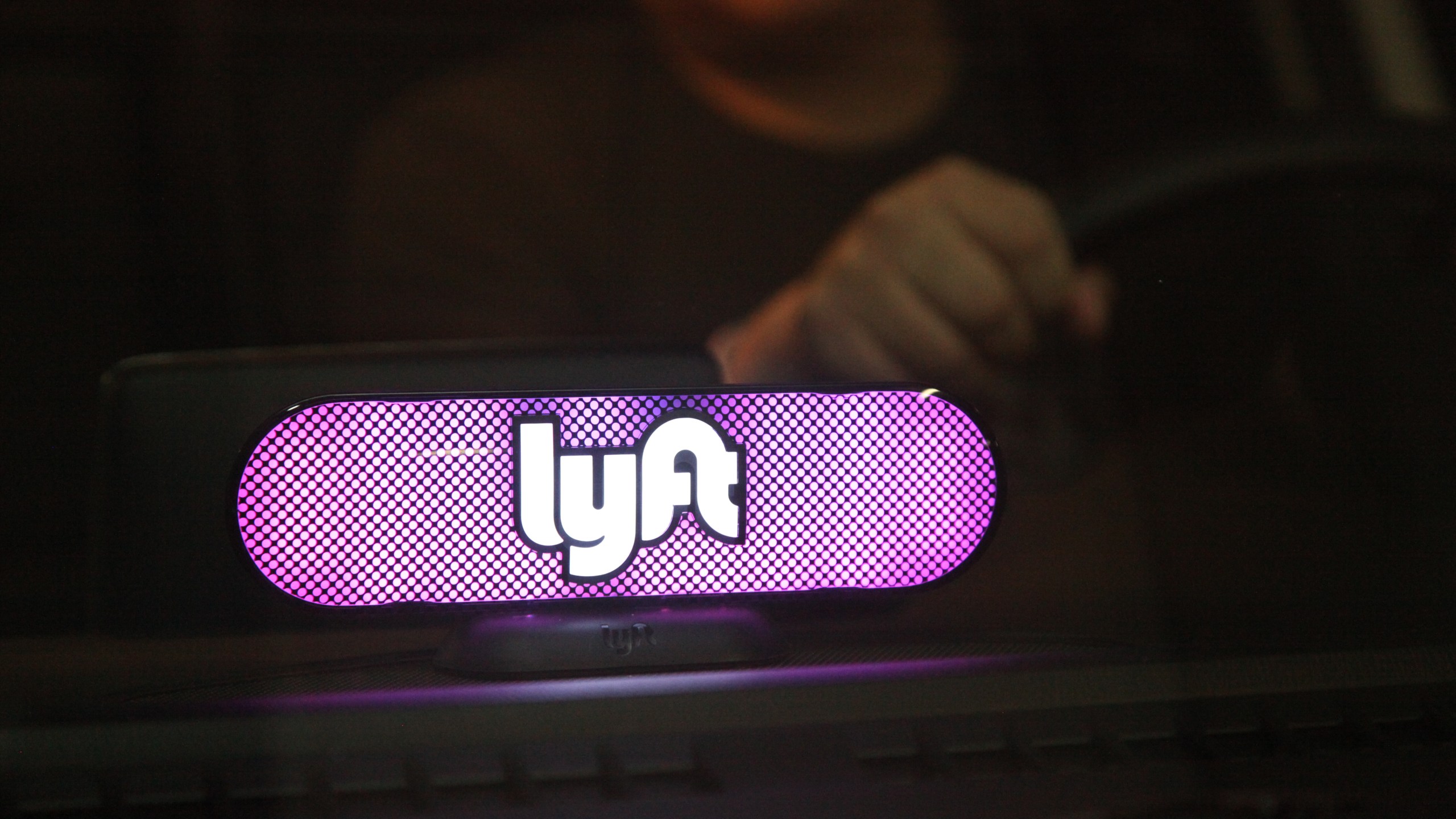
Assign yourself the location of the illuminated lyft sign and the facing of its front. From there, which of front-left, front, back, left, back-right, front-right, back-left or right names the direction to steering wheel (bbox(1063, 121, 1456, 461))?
back-left

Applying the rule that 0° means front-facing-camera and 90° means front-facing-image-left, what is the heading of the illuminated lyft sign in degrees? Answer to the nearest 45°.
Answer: approximately 0°
